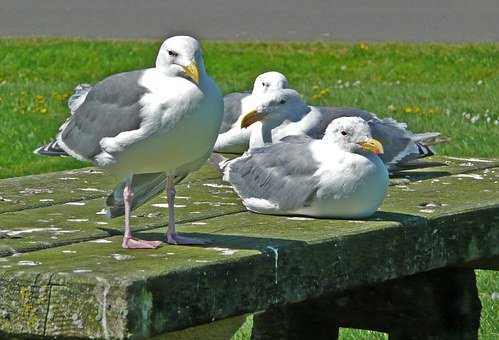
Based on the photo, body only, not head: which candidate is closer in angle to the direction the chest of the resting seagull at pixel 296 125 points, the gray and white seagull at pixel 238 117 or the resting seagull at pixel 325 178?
the gray and white seagull

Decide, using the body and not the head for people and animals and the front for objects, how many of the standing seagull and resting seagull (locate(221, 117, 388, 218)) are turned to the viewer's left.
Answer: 0

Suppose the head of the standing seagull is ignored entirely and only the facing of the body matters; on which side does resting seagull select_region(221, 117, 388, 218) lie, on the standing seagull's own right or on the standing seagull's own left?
on the standing seagull's own left

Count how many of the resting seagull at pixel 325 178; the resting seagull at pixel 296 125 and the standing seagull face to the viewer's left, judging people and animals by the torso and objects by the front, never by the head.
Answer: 1

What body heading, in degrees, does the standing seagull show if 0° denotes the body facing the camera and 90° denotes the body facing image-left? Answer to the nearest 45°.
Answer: approximately 315°

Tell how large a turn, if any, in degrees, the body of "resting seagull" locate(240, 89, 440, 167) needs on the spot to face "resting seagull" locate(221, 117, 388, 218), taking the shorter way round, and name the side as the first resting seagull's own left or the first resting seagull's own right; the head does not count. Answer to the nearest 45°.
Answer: approximately 90° to the first resting seagull's own left

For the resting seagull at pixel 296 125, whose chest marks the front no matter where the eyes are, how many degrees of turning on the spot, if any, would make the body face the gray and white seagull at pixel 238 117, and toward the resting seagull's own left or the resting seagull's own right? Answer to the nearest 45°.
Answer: approximately 45° to the resting seagull's own right

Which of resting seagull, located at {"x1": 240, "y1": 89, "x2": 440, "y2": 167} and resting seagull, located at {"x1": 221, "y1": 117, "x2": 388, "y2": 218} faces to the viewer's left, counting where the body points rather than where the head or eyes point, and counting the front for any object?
resting seagull, located at {"x1": 240, "y1": 89, "x2": 440, "y2": 167}

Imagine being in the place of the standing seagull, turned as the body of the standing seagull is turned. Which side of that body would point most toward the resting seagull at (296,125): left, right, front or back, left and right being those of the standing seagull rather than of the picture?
left

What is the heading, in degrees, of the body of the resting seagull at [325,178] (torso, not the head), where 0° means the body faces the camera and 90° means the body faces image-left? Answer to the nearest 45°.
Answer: approximately 315°

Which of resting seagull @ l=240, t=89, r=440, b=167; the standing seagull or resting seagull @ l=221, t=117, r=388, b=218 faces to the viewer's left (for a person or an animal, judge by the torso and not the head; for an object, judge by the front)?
resting seagull @ l=240, t=89, r=440, b=167

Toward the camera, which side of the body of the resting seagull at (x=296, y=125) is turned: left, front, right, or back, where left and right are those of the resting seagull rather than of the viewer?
left
